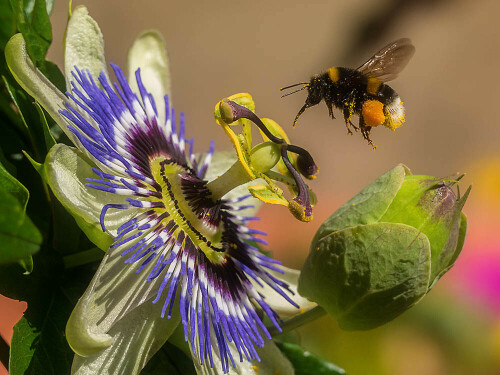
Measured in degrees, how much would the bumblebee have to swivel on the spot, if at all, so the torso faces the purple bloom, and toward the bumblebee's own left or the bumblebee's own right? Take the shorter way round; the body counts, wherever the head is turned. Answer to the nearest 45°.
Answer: approximately 45° to the bumblebee's own left

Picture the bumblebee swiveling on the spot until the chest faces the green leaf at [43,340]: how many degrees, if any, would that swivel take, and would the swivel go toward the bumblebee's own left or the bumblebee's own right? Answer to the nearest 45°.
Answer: approximately 45° to the bumblebee's own left

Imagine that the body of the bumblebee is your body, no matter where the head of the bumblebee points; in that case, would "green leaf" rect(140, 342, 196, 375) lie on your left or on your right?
on your left

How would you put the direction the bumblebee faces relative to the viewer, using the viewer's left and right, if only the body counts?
facing to the left of the viewer

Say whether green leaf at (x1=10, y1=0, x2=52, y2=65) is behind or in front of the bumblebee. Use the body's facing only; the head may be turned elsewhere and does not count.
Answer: in front

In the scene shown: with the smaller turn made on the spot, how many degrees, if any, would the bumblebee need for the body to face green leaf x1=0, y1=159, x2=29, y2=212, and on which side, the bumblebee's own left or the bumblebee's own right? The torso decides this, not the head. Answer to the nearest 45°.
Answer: approximately 45° to the bumblebee's own left
